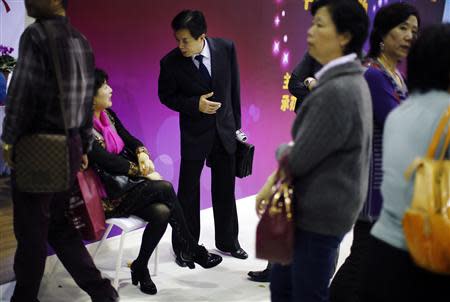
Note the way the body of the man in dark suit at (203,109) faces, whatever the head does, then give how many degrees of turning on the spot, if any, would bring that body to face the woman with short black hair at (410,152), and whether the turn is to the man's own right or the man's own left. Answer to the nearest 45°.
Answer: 0° — they already face them

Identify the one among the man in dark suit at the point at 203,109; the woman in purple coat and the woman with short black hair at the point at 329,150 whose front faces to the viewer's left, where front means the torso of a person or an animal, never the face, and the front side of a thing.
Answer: the woman with short black hair

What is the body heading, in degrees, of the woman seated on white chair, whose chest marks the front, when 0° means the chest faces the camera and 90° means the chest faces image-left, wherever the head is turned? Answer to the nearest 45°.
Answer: approximately 315°

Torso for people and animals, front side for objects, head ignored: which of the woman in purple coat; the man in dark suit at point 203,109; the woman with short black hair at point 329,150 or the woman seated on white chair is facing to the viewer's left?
the woman with short black hair

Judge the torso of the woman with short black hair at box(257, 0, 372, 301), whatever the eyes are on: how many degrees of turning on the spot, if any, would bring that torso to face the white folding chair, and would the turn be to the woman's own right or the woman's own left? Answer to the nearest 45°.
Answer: approximately 45° to the woman's own right

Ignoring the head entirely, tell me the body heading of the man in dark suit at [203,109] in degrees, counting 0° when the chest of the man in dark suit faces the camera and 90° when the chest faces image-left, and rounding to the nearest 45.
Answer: approximately 0°

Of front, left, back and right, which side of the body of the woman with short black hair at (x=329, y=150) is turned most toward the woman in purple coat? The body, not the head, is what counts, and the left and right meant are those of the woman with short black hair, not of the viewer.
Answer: right

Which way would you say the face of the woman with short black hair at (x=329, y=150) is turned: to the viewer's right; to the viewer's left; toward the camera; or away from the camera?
to the viewer's left

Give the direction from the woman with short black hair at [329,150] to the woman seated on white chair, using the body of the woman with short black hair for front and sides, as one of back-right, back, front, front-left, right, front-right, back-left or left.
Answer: front-right

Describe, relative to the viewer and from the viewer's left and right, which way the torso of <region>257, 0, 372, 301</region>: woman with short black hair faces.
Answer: facing to the left of the viewer

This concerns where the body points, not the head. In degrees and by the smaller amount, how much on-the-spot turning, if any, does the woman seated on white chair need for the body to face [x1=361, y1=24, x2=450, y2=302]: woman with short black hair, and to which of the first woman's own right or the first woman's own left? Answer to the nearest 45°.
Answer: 0° — they already face them

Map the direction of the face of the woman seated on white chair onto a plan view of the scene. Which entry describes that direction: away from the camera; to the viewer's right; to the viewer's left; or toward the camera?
to the viewer's right

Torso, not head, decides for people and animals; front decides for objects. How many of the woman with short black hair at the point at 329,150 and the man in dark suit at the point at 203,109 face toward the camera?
1
